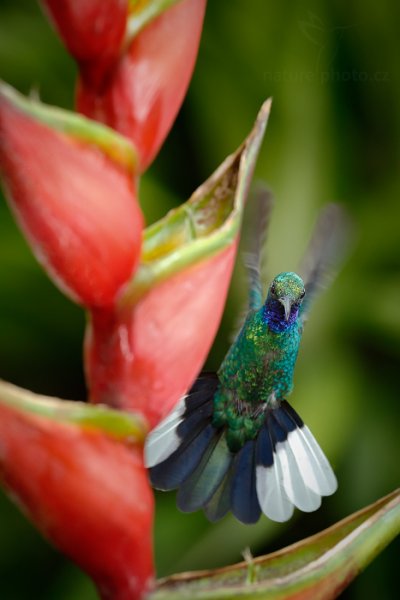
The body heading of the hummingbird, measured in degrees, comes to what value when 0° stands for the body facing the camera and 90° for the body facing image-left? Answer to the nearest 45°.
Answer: approximately 0°
